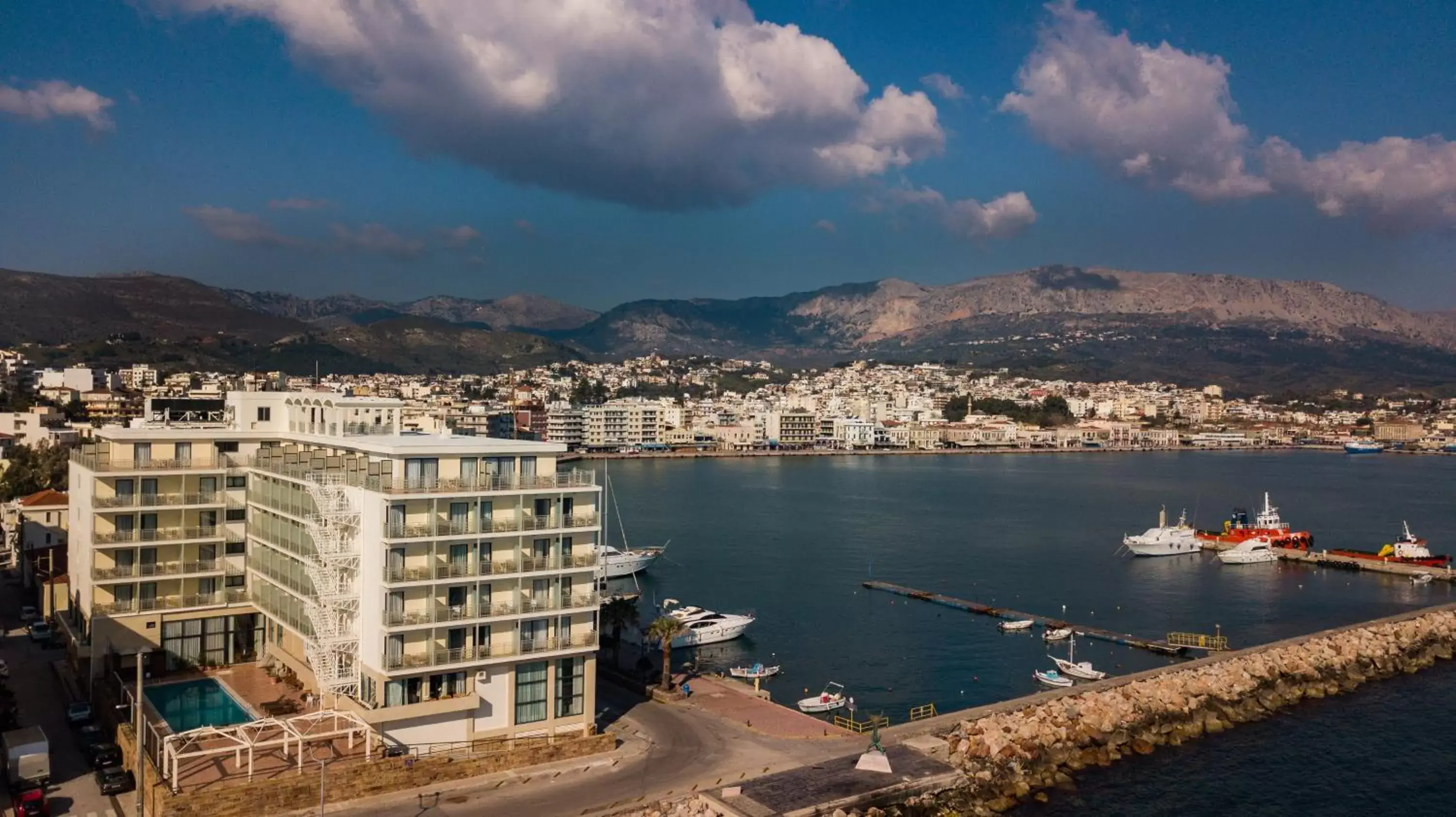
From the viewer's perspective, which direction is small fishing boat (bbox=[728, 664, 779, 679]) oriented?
to the viewer's right

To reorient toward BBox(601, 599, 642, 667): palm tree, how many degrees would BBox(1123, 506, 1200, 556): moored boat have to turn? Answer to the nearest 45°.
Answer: approximately 90° to its left

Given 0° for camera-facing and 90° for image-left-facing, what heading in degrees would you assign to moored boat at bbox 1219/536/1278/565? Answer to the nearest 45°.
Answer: approximately 90°

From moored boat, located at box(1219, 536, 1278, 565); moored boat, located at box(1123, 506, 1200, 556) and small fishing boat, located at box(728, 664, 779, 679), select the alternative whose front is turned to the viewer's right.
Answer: the small fishing boat

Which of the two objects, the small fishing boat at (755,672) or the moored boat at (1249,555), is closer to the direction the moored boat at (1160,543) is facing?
the small fishing boat

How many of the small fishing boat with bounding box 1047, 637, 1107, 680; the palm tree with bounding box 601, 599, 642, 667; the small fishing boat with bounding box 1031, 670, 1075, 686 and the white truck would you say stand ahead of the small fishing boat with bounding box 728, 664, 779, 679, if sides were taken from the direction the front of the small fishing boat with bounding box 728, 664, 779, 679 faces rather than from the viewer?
2

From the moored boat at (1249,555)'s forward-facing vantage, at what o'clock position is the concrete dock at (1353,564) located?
The concrete dock is roughly at 6 o'clock from the moored boat.

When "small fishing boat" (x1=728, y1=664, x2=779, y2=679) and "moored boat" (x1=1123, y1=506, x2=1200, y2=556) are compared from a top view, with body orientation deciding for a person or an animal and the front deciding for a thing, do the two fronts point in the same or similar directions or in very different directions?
very different directions

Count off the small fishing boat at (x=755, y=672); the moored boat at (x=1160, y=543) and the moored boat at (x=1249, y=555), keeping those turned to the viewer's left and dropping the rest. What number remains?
2

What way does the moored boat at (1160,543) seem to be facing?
to the viewer's left

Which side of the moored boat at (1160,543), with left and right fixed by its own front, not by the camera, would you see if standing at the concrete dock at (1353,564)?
back
